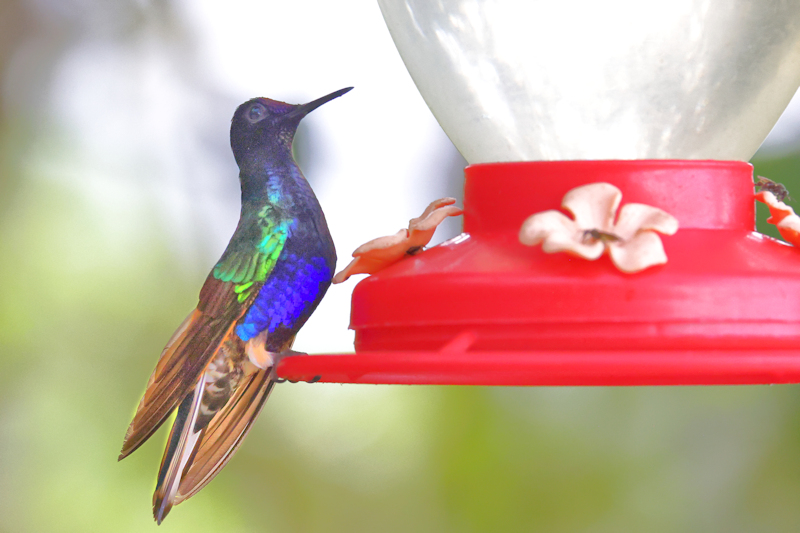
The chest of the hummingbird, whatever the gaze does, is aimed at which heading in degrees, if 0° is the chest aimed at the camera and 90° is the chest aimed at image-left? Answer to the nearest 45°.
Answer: approximately 270°
